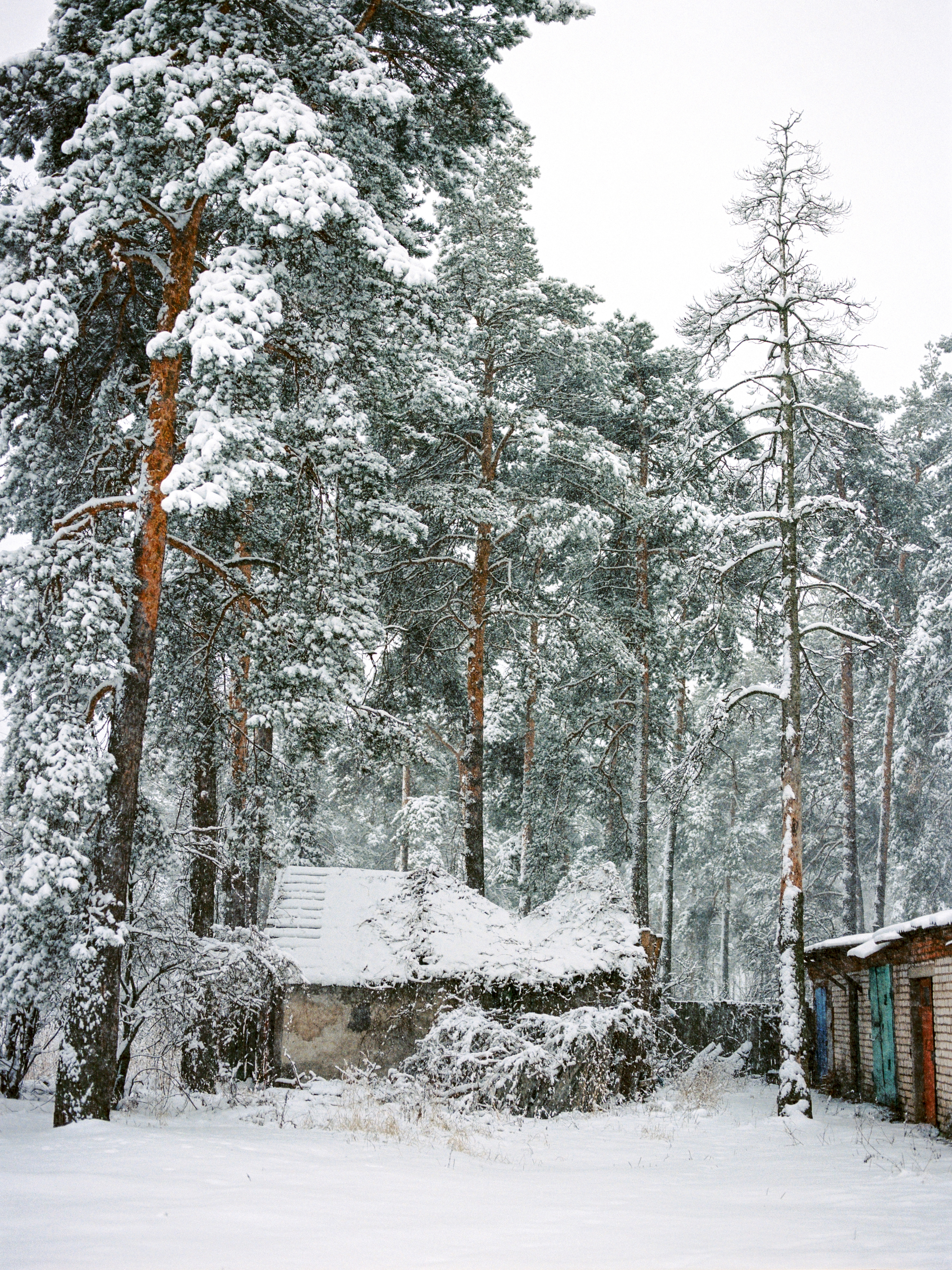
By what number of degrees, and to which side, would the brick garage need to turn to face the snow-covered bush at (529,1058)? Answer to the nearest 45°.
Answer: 0° — it already faces it

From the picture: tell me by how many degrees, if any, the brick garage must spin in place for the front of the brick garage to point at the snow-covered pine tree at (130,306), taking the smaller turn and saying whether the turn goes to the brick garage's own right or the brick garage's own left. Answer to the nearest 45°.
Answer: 0° — it already faces it

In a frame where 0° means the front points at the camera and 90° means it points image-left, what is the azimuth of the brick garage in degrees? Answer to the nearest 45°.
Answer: approximately 45°

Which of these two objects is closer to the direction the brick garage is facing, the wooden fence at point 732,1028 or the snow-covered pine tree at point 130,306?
the snow-covered pine tree

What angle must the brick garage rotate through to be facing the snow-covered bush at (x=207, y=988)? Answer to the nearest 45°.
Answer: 0° — it already faces it
